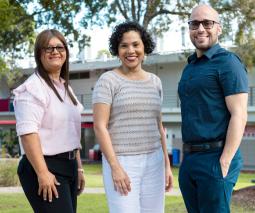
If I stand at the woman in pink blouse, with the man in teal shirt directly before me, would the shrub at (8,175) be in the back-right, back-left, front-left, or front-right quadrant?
back-left

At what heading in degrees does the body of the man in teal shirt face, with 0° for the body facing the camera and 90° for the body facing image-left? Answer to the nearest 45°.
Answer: approximately 45°

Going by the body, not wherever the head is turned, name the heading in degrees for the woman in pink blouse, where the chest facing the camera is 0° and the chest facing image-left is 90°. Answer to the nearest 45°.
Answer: approximately 315°

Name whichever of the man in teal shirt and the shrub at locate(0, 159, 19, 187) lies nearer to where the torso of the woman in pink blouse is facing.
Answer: the man in teal shirt

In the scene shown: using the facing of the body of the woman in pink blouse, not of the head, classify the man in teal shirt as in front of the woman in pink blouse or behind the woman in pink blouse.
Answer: in front

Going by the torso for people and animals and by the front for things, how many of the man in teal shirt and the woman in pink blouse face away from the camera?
0

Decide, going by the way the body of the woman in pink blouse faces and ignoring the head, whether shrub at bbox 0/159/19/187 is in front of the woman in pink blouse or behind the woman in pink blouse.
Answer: behind

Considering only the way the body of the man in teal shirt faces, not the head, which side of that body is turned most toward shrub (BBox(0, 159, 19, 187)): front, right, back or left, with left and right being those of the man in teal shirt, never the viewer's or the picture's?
right

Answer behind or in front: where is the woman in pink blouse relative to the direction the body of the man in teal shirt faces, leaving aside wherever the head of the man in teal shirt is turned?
in front
